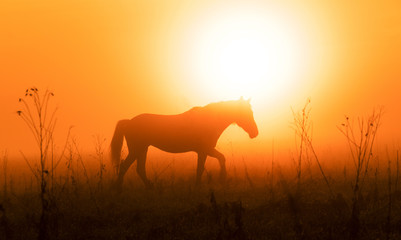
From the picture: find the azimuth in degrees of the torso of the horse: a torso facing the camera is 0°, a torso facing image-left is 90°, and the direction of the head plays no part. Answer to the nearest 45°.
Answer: approximately 270°

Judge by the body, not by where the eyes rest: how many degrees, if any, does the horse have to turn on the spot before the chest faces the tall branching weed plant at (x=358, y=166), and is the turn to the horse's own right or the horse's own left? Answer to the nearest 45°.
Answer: approximately 45° to the horse's own right
